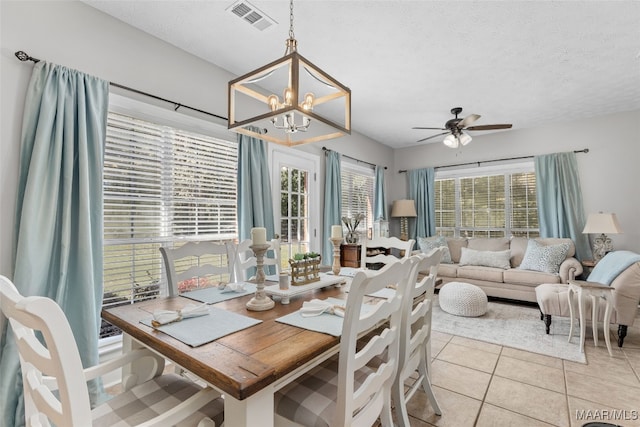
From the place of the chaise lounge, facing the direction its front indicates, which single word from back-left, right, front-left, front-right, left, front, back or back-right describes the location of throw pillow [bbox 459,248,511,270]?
front-right

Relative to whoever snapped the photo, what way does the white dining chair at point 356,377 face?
facing away from the viewer and to the left of the viewer

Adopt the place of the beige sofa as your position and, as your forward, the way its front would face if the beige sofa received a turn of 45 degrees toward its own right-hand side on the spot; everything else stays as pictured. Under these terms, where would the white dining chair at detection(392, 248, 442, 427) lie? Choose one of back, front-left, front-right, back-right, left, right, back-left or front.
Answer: front-left

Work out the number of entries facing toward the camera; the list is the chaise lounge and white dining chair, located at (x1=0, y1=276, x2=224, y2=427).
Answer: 0

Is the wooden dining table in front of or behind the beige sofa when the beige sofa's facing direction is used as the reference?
in front

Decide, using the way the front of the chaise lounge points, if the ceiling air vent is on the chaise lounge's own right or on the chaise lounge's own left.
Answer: on the chaise lounge's own left

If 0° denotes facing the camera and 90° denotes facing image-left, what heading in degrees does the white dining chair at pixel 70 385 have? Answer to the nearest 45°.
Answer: approximately 225°

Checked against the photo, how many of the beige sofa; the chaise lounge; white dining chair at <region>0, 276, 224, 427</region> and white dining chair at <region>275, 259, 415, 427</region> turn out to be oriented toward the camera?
1

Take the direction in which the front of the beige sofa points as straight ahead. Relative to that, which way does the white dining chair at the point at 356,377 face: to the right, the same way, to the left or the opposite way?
to the right

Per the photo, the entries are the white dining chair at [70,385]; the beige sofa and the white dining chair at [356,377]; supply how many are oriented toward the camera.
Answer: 1

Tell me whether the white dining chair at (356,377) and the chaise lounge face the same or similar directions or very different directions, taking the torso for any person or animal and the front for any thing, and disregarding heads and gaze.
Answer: same or similar directions

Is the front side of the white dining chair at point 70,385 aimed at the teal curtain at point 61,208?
no

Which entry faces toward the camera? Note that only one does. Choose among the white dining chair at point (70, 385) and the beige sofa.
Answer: the beige sofa

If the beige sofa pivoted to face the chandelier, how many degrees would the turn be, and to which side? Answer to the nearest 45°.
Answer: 0° — it already faces it

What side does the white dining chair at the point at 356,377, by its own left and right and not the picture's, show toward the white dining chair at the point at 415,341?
right

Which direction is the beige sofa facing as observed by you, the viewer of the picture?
facing the viewer

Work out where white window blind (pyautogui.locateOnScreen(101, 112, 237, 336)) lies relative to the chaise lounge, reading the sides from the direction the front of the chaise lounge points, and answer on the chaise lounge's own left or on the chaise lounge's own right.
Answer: on the chaise lounge's own left

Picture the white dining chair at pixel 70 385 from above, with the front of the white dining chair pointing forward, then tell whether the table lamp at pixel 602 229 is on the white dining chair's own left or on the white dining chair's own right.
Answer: on the white dining chair's own right

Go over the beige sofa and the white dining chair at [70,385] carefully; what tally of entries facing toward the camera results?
1

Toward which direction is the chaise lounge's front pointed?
to the viewer's left
